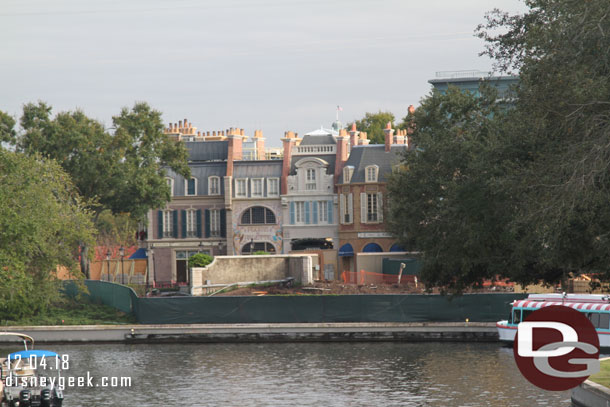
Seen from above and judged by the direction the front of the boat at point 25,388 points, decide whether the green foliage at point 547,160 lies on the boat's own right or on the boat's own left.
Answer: on the boat's own right

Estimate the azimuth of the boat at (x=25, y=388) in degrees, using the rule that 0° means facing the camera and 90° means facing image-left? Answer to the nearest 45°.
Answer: approximately 180°
